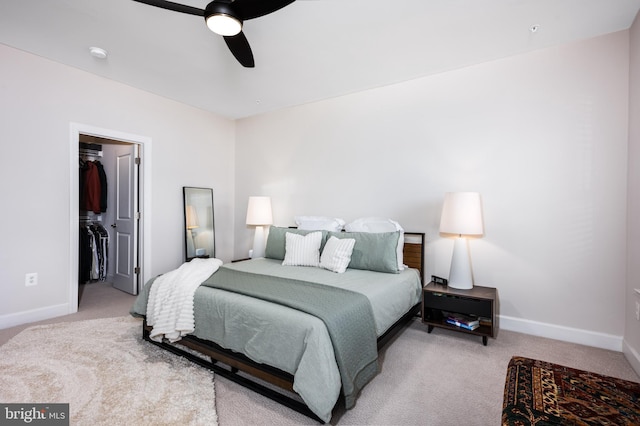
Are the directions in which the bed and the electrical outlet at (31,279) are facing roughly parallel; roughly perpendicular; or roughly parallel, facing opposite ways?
roughly perpendicular

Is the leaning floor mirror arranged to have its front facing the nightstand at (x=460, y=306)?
yes

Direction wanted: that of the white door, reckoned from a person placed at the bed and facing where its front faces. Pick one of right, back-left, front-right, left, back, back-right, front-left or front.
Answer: right

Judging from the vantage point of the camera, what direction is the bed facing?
facing the viewer and to the left of the viewer

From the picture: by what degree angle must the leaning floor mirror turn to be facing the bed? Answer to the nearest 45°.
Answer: approximately 45° to its right

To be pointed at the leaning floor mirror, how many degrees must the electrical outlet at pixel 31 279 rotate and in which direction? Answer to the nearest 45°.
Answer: approximately 90° to its left

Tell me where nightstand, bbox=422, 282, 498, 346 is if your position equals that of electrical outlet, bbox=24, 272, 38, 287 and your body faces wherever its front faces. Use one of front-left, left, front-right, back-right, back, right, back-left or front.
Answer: front-left

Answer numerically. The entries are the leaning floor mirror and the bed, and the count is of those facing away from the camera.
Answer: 0

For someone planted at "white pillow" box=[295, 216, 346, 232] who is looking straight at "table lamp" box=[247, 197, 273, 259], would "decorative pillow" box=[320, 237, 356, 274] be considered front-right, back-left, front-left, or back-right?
back-left

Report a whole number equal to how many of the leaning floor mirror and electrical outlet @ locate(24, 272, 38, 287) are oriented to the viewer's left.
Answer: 0

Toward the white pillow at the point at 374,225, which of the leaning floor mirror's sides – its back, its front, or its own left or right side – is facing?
front

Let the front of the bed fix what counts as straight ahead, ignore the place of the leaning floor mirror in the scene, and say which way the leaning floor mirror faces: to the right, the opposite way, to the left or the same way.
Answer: to the left

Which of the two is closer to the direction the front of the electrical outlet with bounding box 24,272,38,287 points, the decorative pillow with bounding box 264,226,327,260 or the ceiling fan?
the ceiling fan

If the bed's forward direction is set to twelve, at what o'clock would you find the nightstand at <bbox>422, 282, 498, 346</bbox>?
The nightstand is roughly at 7 o'clock from the bed.

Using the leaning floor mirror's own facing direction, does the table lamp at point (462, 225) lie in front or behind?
in front
